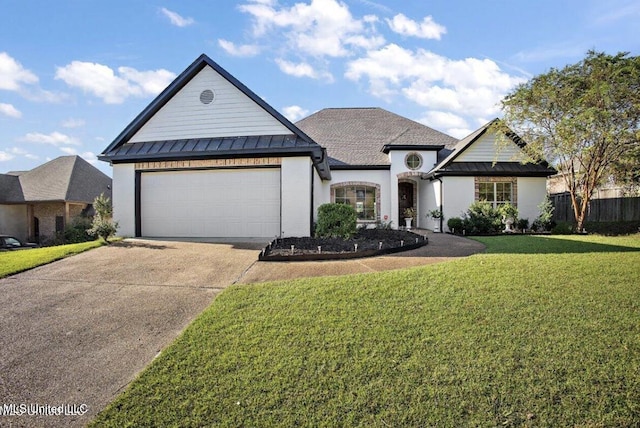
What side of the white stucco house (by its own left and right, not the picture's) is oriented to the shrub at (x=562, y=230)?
left

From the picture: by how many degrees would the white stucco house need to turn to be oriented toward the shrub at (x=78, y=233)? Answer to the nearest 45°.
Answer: approximately 135° to its right

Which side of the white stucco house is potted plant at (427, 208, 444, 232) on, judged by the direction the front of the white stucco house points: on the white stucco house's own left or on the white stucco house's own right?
on the white stucco house's own left

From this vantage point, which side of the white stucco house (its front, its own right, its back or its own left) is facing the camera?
front

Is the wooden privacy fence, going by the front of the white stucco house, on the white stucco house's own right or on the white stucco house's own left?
on the white stucco house's own left

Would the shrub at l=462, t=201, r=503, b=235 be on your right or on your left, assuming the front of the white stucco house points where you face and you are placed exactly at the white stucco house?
on your left

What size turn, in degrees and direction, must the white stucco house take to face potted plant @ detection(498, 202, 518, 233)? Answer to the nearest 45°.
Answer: approximately 90° to its left

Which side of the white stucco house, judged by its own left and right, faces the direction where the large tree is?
left

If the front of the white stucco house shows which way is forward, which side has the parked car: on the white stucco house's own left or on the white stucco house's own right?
on the white stucco house's own right
